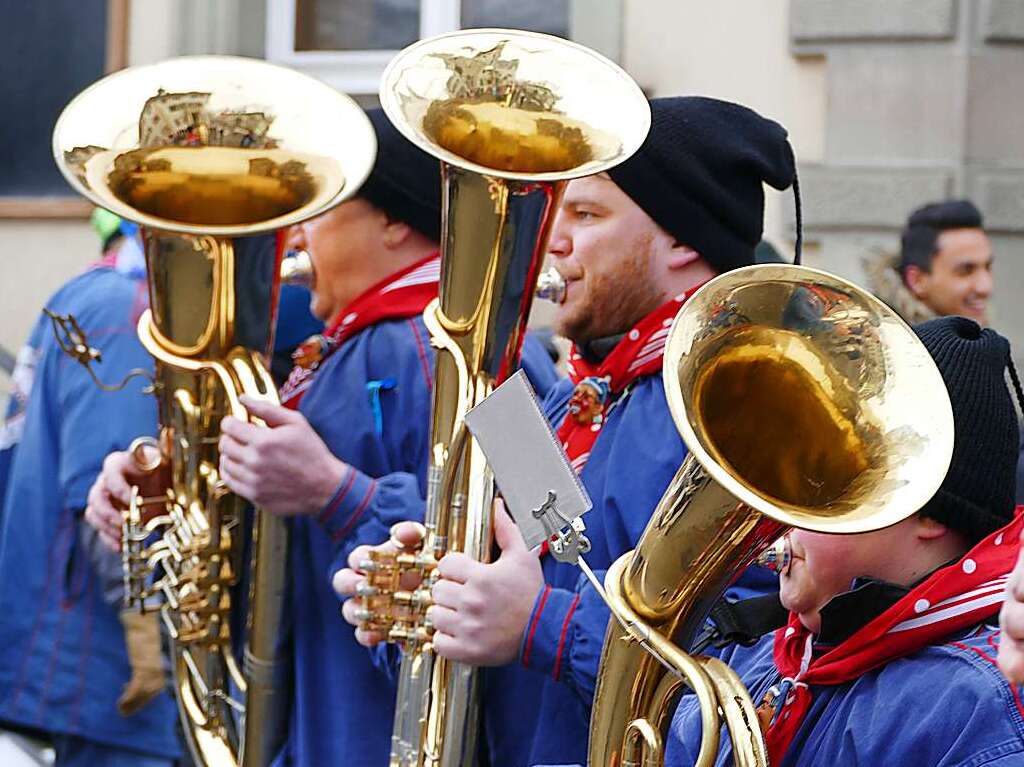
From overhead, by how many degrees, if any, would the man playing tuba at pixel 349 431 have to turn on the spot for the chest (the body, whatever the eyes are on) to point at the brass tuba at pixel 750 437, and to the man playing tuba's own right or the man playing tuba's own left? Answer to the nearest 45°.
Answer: approximately 90° to the man playing tuba's own left

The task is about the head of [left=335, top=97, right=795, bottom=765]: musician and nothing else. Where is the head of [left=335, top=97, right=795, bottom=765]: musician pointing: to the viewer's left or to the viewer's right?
to the viewer's left

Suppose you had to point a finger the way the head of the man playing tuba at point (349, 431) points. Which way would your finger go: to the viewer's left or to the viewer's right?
to the viewer's left

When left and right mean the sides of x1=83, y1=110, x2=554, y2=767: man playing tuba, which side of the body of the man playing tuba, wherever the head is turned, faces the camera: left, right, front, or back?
left

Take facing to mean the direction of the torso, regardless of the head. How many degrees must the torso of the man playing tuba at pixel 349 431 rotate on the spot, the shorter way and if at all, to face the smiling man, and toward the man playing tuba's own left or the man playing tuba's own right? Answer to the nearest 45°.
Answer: approximately 135° to the man playing tuba's own right
